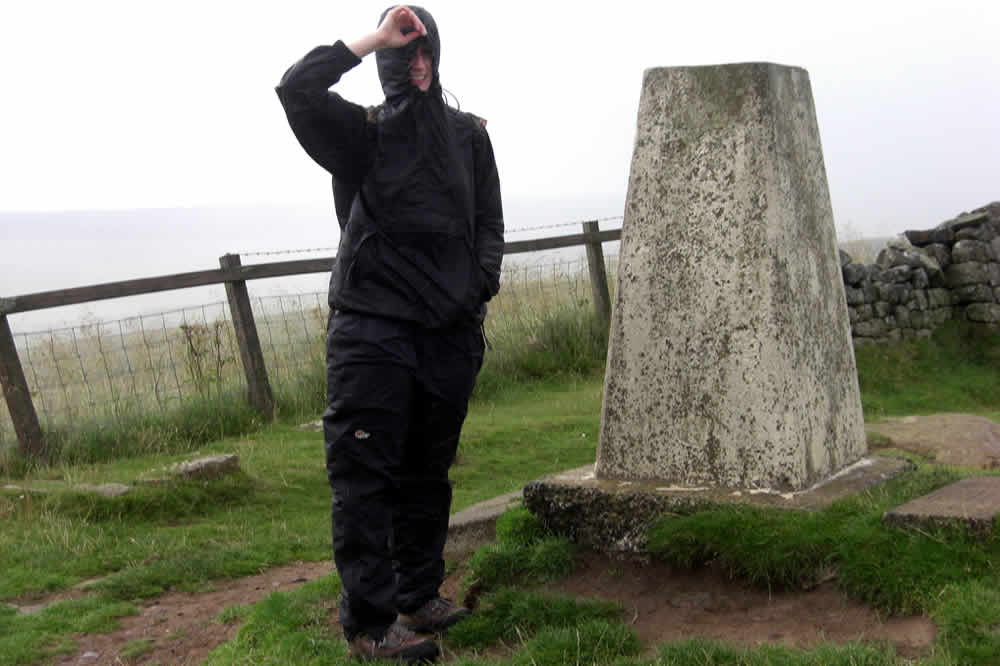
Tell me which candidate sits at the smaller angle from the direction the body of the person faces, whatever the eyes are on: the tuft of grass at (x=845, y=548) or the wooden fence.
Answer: the tuft of grass

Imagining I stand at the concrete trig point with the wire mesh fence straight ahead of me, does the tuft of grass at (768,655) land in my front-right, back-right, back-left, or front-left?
back-left

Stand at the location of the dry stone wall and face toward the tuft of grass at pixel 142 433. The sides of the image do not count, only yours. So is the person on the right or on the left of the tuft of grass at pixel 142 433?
left

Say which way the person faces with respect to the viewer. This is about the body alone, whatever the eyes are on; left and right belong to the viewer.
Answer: facing the viewer and to the right of the viewer

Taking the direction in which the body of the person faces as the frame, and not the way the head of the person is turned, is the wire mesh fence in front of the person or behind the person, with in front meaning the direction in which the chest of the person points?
behind

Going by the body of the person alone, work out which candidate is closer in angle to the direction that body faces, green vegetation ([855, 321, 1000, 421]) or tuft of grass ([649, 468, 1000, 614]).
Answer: the tuft of grass

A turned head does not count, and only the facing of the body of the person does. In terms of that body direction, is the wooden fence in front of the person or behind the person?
behind
